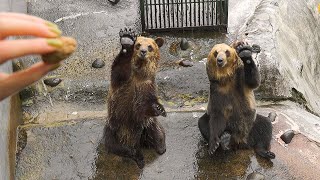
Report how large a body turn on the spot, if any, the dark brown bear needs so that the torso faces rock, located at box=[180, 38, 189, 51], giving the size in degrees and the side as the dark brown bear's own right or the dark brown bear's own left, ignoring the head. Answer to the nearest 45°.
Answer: approximately 135° to the dark brown bear's own left

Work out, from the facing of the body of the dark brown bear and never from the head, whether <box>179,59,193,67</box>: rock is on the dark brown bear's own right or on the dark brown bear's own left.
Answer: on the dark brown bear's own left

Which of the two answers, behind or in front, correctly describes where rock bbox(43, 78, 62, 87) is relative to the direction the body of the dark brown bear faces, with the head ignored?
behind

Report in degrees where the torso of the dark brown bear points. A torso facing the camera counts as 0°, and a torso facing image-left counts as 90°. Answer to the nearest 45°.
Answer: approximately 315°

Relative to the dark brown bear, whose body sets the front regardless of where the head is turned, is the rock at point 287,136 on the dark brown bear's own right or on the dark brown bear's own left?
on the dark brown bear's own left

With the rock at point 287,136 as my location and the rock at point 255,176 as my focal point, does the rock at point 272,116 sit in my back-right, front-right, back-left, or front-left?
back-right

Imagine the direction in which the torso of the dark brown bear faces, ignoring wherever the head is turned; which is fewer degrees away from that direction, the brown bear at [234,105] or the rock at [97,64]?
the brown bear

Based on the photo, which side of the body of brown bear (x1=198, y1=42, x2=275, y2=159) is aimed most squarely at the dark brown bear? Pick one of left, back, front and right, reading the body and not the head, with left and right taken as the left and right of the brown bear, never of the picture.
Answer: right

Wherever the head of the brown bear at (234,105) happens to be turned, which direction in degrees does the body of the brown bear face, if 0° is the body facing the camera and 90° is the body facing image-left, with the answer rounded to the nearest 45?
approximately 0°

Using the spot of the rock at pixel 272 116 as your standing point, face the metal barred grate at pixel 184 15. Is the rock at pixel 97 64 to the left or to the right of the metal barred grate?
left

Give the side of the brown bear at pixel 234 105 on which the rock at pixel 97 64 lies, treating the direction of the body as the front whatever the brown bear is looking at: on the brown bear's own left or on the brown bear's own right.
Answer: on the brown bear's own right
